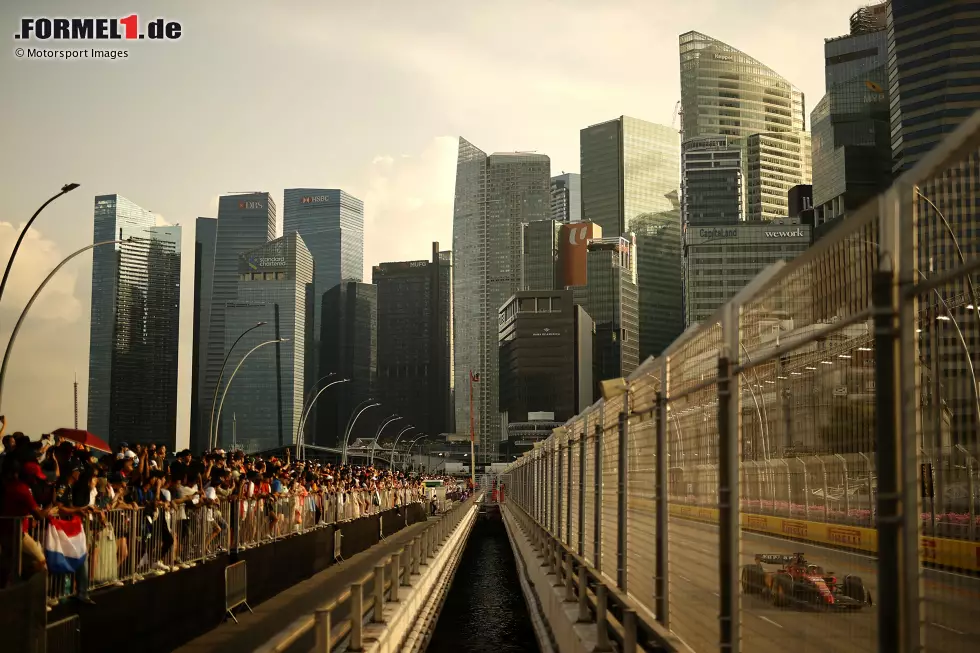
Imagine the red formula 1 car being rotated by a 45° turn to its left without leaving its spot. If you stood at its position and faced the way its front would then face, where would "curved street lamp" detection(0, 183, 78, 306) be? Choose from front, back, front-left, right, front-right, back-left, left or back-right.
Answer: back-left

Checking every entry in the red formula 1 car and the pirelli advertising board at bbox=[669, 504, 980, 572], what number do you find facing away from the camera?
0

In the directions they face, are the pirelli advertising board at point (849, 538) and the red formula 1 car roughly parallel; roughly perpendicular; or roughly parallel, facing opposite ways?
roughly perpendicular

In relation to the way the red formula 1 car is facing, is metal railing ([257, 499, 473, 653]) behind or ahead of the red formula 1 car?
behind

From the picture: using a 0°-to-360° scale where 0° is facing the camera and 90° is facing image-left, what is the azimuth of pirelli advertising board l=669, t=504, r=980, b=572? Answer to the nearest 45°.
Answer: approximately 45°
